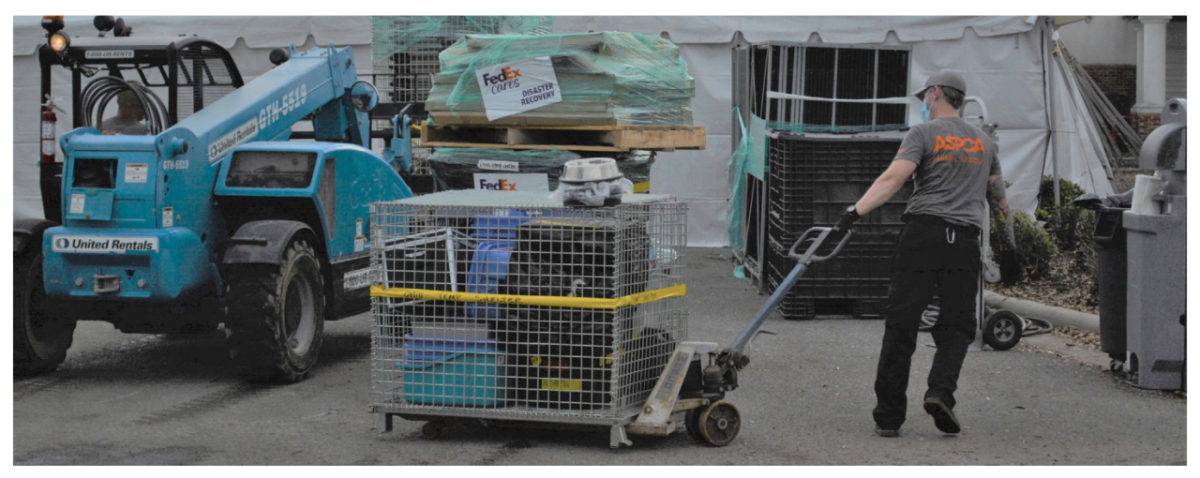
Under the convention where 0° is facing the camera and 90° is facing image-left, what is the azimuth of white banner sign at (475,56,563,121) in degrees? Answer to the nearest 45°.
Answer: approximately 0°

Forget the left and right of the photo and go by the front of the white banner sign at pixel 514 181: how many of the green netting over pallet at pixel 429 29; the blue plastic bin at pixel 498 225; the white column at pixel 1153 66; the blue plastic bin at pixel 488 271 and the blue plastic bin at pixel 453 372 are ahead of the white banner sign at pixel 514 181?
3

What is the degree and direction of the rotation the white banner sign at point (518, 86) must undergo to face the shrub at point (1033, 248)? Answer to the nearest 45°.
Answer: approximately 90° to its left

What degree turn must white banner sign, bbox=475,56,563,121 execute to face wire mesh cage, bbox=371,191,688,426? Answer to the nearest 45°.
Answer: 0° — it already faces it

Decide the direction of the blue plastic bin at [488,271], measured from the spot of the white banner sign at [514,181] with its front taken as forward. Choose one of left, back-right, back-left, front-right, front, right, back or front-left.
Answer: front

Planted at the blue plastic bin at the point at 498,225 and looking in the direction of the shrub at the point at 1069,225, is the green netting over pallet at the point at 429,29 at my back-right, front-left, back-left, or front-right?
front-left

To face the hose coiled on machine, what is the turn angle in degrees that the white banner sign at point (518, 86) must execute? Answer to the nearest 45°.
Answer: approximately 90° to its right

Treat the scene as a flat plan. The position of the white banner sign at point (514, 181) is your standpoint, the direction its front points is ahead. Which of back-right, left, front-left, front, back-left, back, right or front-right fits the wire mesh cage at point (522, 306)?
front

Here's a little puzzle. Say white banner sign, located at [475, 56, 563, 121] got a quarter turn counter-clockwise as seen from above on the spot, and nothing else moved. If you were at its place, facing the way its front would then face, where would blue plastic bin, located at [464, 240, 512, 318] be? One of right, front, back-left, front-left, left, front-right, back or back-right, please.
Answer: right

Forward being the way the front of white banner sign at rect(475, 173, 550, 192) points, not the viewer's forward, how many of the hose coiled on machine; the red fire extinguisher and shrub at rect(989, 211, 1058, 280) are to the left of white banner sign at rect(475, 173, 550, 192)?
1

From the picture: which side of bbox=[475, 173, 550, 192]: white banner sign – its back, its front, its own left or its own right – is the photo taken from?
front

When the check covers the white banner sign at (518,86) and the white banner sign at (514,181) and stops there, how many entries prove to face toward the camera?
2

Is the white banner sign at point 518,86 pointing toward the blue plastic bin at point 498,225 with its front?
yes

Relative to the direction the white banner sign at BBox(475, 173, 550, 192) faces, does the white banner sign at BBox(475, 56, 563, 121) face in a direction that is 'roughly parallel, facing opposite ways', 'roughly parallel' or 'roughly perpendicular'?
roughly parallel

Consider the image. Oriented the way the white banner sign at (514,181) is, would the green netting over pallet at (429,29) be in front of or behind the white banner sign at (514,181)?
behind

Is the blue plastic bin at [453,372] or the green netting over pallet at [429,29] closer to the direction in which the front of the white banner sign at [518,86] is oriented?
the blue plastic bin
